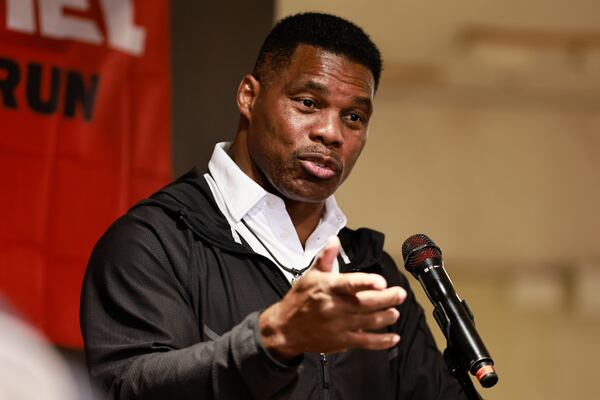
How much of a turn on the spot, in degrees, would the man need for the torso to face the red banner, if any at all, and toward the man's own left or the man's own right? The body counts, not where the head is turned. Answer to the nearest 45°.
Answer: approximately 180°

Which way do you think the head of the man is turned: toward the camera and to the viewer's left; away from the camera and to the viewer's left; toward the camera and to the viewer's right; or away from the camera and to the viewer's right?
toward the camera and to the viewer's right

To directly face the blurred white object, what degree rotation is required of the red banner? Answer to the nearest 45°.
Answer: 0° — it already faces it
